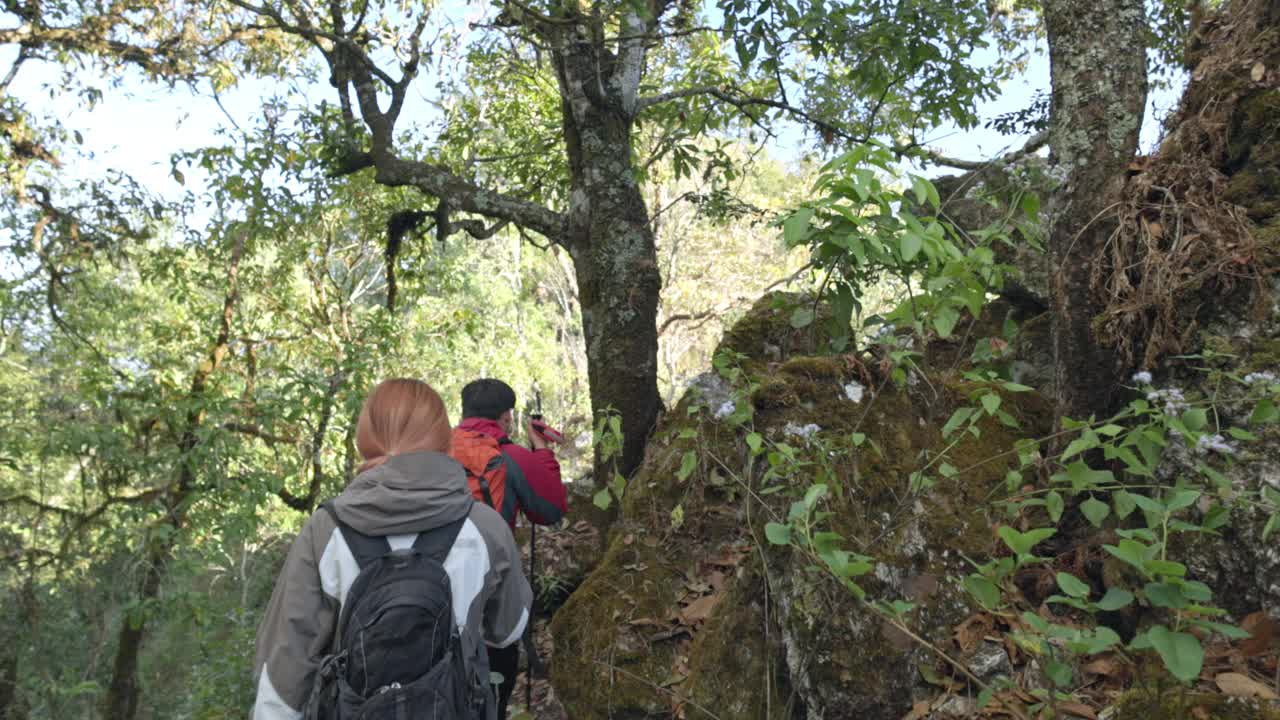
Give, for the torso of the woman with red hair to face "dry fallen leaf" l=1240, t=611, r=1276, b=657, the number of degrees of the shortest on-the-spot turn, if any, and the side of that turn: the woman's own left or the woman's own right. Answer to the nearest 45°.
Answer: approximately 90° to the woman's own right

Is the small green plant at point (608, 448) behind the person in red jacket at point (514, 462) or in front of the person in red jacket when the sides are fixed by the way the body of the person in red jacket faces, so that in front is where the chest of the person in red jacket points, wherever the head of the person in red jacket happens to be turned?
in front

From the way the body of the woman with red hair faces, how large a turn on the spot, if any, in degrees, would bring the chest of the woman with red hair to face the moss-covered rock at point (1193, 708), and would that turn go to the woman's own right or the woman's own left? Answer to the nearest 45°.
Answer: approximately 90° to the woman's own right

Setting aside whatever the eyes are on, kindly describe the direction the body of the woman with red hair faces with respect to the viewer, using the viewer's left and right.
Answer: facing away from the viewer

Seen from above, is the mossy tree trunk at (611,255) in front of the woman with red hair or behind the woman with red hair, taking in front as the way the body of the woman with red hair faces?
in front

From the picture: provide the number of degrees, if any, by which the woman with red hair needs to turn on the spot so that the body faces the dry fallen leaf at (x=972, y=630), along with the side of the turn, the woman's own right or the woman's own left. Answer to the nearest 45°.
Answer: approximately 90° to the woman's own right

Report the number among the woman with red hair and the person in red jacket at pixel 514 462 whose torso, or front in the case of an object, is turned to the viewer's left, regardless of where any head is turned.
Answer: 0

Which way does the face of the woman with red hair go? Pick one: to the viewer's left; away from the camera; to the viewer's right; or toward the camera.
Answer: away from the camera

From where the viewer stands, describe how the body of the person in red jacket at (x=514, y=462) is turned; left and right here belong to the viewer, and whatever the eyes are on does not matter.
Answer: facing away from the viewer and to the right of the viewer

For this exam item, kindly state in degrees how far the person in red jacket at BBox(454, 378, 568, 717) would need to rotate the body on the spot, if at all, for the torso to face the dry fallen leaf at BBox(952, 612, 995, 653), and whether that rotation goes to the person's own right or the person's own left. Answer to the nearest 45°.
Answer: approximately 90° to the person's own right

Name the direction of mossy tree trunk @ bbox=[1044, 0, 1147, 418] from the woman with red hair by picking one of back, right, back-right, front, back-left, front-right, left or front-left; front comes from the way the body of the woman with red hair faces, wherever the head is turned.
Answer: right

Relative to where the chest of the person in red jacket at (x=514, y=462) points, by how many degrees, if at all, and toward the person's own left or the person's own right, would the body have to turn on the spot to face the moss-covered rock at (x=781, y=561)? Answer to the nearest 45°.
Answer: approximately 90° to the person's own right

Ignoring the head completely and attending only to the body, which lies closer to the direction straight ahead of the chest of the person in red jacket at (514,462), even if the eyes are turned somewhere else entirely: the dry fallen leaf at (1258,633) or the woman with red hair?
the dry fallen leaf

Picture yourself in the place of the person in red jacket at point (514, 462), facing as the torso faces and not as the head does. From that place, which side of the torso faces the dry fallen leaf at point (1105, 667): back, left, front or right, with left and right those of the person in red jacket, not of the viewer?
right

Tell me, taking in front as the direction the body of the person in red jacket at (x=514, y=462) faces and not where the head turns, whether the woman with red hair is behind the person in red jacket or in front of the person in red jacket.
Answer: behind

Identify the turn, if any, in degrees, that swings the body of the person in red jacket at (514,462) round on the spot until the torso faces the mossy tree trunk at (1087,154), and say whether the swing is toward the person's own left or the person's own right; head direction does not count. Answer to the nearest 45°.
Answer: approximately 90° to the person's own right
